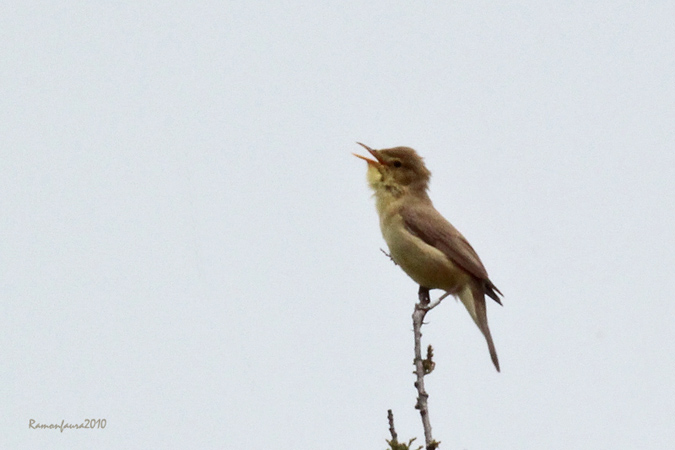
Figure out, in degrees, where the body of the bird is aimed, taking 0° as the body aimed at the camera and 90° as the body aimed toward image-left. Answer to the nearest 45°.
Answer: approximately 90°
